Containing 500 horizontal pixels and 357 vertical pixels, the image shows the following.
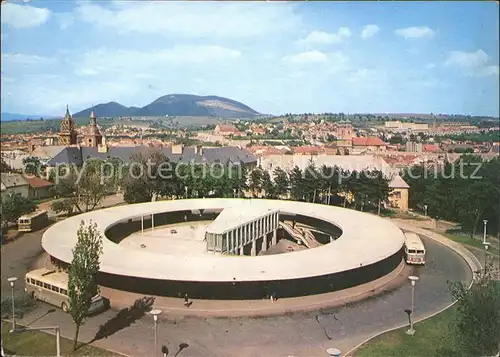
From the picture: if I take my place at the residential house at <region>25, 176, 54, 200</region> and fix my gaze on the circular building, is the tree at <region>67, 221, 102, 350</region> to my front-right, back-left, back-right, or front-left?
front-right

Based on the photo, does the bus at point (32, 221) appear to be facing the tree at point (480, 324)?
no

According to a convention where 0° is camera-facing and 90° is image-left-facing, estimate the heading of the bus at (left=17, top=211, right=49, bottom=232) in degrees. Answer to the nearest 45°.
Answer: approximately 45°

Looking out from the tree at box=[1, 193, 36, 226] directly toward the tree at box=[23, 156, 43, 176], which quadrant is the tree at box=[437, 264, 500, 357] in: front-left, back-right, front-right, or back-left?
back-right

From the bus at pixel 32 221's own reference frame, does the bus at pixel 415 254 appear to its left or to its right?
on its left

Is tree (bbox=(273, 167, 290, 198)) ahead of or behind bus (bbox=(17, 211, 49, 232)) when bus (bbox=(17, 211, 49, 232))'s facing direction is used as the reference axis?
behind

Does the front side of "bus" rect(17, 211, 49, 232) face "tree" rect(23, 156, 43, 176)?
no

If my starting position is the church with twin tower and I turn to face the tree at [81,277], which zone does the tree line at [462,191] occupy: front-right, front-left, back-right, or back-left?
front-left
